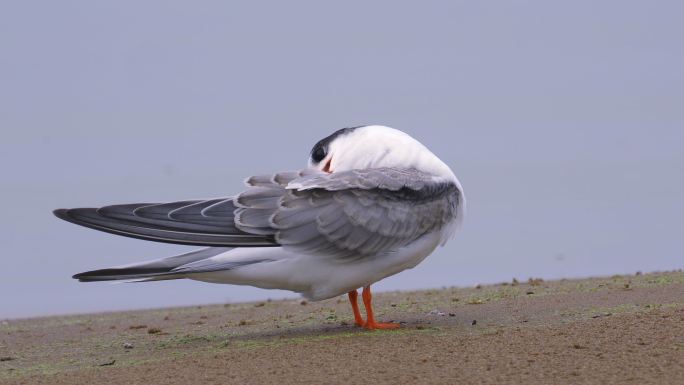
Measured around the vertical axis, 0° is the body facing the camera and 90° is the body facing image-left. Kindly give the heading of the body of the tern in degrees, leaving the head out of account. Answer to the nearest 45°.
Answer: approximately 270°
